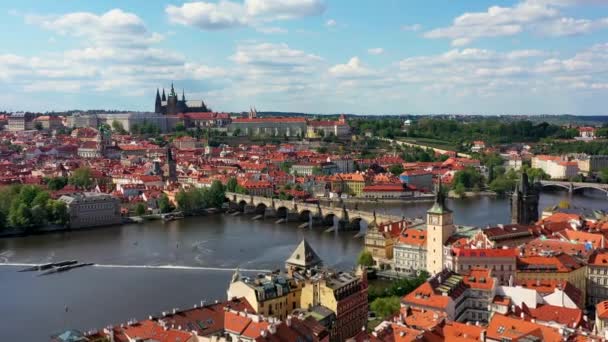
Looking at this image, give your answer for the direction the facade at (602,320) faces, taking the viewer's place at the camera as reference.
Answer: facing the viewer and to the left of the viewer

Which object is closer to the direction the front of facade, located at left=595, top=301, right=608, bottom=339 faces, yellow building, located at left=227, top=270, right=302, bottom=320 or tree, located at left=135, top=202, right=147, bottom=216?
the yellow building

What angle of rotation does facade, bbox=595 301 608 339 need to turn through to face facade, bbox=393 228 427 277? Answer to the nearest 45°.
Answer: approximately 90° to its right

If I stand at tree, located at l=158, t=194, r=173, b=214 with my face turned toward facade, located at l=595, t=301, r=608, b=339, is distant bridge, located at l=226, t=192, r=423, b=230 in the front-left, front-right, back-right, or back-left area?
front-left

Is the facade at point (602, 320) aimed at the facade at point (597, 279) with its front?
no

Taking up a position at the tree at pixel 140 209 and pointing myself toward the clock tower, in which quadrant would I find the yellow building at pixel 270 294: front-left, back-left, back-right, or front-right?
front-right

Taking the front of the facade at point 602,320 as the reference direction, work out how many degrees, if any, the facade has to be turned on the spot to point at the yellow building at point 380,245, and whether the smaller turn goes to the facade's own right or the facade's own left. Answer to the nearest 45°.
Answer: approximately 90° to the facade's own right

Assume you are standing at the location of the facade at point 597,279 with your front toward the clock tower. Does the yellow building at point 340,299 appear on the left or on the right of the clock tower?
left

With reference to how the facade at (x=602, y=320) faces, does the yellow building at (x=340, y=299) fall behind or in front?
in front

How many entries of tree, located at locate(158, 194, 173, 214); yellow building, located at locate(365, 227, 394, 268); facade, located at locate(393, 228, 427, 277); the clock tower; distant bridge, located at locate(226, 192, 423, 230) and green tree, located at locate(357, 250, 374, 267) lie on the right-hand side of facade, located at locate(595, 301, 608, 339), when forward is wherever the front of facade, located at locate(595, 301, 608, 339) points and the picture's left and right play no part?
6

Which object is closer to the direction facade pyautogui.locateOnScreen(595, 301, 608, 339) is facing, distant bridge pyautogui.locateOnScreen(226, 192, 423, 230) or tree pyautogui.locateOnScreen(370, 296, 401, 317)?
the tree

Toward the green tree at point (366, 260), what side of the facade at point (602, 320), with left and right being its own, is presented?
right

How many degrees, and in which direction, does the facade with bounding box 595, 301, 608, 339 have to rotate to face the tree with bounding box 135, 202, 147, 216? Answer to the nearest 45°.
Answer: approximately 90° to its right

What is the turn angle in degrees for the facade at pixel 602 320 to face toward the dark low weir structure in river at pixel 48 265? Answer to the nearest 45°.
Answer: approximately 45° to its right

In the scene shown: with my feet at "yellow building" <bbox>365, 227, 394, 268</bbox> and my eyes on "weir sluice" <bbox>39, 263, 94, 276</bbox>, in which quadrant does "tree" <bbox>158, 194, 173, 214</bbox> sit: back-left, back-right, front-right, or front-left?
front-right
